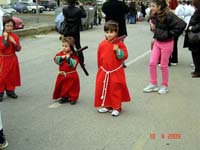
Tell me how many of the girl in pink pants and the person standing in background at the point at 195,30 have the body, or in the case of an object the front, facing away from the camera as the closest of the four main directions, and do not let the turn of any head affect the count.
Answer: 0

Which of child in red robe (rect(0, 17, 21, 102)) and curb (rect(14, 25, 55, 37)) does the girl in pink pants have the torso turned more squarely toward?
the child in red robe

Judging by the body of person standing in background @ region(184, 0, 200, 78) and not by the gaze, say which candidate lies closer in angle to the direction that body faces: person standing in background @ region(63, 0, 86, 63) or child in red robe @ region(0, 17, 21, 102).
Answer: the person standing in background

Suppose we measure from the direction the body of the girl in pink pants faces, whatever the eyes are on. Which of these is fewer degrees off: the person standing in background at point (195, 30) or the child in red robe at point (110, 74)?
the child in red robe

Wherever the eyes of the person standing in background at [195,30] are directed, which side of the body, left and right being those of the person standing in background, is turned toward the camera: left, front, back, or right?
left

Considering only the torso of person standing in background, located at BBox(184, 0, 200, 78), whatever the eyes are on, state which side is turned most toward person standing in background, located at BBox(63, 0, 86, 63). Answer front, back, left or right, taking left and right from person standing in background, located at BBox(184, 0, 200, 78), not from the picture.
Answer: front

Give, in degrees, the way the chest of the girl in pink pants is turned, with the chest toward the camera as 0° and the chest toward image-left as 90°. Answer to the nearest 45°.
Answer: approximately 45°

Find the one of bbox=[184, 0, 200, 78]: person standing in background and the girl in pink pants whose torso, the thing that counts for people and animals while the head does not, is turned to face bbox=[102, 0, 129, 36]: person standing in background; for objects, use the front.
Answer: bbox=[184, 0, 200, 78]: person standing in background

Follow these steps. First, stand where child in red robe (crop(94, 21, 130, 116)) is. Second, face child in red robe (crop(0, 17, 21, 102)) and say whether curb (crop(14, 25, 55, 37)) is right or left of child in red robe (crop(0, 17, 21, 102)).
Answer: right

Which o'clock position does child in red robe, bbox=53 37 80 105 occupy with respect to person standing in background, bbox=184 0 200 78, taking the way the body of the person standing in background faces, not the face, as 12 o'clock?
The child in red robe is roughly at 10 o'clock from the person standing in background.
